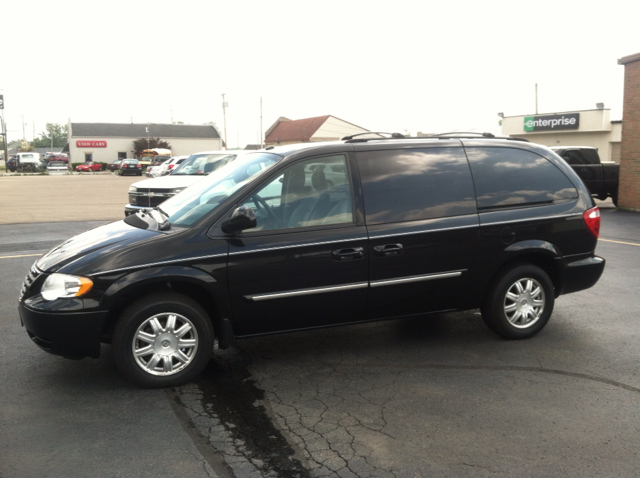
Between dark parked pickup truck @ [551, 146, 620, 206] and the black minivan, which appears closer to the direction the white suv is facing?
the black minivan

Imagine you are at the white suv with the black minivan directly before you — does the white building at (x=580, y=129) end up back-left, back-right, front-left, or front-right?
back-left

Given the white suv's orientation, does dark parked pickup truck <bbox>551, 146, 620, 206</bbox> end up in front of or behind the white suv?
behind

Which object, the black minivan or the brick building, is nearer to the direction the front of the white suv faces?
the black minivan

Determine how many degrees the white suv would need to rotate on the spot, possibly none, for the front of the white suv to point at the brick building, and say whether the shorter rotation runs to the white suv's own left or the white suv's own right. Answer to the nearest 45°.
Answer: approximately 135° to the white suv's own left

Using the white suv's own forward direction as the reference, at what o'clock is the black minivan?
The black minivan is roughly at 10 o'clock from the white suv.

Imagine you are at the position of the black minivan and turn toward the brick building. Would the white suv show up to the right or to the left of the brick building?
left

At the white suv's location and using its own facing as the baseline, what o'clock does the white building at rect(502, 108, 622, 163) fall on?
The white building is roughly at 6 o'clock from the white suv.

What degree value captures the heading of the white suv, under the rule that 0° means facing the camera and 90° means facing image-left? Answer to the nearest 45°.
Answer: approximately 45°
